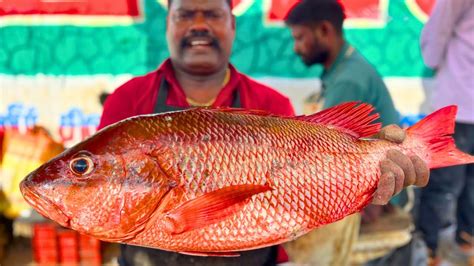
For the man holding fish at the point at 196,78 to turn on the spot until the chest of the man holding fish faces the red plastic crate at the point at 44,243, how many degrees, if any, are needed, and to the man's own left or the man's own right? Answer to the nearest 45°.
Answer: approximately 135° to the man's own right

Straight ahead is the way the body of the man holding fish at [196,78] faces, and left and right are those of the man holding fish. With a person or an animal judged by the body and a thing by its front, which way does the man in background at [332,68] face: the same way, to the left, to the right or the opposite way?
to the right

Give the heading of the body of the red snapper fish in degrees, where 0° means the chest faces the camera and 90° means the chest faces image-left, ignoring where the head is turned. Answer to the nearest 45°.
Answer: approximately 90°

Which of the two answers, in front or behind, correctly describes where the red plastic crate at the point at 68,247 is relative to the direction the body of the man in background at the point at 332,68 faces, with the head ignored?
in front

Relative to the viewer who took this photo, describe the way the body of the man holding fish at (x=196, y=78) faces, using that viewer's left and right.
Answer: facing the viewer

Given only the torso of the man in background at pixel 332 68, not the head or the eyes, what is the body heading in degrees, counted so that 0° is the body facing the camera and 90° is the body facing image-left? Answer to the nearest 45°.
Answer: approximately 90°

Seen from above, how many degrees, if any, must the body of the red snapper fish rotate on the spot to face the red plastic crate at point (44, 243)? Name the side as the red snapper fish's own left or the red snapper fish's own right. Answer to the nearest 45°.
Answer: approximately 45° to the red snapper fish's own right
